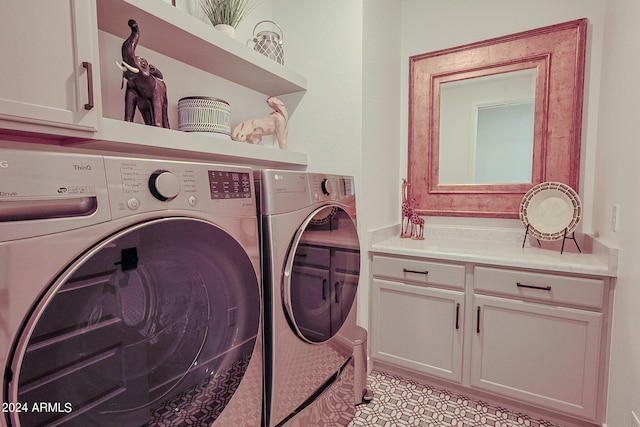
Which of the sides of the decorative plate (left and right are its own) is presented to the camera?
front

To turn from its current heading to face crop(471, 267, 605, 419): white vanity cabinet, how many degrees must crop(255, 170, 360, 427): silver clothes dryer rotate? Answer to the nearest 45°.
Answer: approximately 45° to its left

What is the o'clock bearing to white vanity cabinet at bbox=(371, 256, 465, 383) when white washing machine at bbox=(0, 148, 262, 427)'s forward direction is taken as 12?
The white vanity cabinet is roughly at 10 o'clock from the white washing machine.

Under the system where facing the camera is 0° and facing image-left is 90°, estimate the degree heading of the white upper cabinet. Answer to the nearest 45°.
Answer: approximately 315°

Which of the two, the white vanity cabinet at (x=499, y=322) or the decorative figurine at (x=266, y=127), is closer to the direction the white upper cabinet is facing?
the white vanity cabinet

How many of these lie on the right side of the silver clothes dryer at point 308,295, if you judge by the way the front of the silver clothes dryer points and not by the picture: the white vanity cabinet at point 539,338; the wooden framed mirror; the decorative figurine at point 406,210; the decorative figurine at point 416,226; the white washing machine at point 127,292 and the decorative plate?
1

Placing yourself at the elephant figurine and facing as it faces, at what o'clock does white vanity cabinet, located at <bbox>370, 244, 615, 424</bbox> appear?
The white vanity cabinet is roughly at 8 o'clock from the elephant figurine.

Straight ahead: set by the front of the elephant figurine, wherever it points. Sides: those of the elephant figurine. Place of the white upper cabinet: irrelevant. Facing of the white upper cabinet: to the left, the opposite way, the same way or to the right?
to the left

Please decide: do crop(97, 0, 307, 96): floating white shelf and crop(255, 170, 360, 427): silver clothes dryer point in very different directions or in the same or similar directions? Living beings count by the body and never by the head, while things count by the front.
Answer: same or similar directions

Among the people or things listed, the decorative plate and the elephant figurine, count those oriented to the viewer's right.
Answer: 0

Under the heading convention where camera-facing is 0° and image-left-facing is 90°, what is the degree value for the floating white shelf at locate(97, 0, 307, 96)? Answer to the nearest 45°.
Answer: approximately 315°
